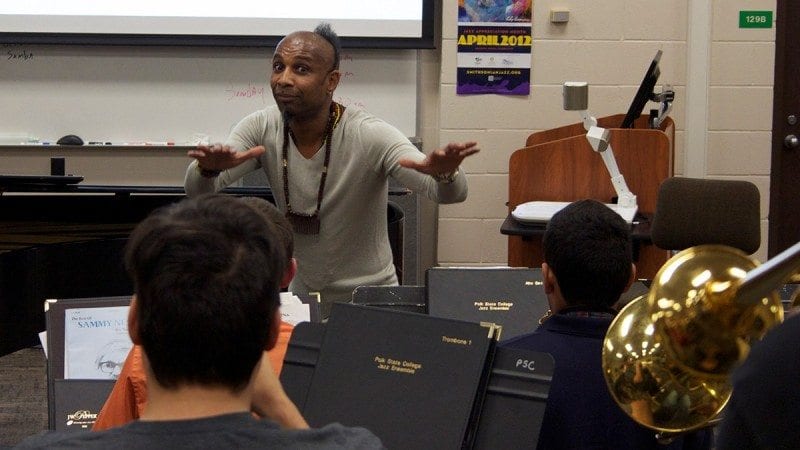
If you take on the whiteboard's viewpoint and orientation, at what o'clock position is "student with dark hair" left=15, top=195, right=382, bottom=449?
The student with dark hair is roughly at 12 o'clock from the whiteboard.

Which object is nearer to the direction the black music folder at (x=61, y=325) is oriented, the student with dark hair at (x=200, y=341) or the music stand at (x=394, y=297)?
the student with dark hair

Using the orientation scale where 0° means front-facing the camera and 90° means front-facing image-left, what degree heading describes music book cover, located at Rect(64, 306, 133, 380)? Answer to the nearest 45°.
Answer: approximately 0°

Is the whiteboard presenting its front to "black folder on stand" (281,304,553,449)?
yes

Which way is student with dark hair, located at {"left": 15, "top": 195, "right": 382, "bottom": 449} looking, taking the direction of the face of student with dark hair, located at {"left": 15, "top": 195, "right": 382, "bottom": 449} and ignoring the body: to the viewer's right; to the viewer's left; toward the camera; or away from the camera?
away from the camera

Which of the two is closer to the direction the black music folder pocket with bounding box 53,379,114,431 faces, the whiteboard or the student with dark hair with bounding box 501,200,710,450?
the student with dark hair

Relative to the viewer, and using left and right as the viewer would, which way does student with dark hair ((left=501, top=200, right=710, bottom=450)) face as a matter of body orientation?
facing away from the viewer

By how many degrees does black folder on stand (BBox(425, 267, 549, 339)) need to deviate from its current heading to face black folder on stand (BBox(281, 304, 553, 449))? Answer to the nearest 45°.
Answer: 0° — it already faces it

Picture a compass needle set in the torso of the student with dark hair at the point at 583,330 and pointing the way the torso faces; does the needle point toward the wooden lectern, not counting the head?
yes

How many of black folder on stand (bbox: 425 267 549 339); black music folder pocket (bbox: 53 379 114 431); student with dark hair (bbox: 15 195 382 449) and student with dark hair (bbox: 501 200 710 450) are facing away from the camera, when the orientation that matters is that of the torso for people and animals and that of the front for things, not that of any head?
2

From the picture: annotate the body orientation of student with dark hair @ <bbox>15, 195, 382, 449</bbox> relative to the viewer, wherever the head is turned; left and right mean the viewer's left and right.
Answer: facing away from the viewer

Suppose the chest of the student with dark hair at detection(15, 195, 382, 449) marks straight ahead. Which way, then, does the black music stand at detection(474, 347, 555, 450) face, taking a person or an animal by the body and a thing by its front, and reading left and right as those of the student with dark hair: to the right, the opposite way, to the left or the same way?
the opposite way

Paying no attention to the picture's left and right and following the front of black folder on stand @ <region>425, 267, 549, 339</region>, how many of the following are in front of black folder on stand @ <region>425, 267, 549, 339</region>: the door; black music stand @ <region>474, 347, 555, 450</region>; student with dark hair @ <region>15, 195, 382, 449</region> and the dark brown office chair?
2
